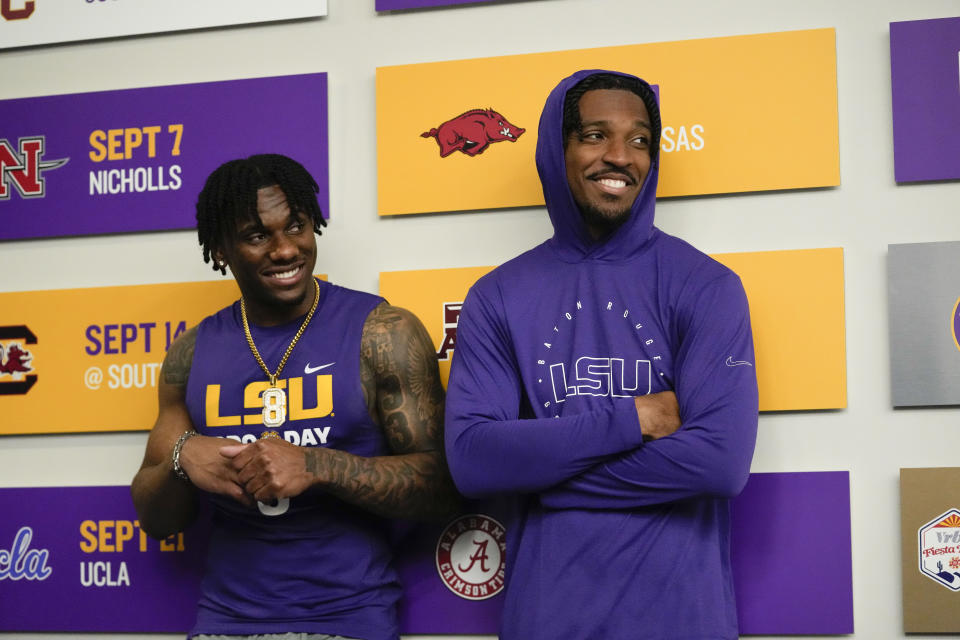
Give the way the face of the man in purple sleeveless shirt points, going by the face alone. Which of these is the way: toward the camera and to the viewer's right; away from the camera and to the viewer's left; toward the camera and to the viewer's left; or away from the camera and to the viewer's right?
toward the camera and to the viewer's right

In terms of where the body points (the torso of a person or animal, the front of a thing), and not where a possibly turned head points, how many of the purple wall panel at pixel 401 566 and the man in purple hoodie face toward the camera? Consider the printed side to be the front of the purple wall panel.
2

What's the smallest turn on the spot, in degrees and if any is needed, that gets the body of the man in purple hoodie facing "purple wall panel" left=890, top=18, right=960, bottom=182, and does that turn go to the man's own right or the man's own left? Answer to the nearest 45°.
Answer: approximately 135° to the man's own left

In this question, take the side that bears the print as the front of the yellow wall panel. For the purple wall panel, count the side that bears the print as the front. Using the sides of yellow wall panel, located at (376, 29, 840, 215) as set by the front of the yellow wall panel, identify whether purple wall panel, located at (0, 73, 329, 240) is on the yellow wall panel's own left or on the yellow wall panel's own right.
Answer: on the yellow wall panel's own right
